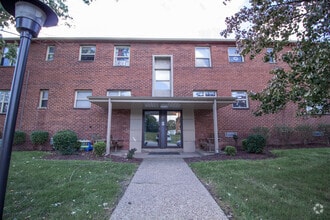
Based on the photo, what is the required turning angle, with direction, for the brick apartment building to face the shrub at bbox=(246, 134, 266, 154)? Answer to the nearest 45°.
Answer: approximately 90° to its left

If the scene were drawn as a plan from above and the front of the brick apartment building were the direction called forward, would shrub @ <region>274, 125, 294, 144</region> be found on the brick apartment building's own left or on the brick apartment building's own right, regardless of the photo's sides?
on the brick apartment building's own left

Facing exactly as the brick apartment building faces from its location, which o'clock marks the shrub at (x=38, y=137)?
The shrub is roughly at 3 o'clock from the brick apartment building.

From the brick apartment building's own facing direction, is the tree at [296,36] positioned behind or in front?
in front

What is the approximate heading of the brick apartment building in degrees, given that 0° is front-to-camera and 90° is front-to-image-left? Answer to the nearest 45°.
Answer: approximately 0°

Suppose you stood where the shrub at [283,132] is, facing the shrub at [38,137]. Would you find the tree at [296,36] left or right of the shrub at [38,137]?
left

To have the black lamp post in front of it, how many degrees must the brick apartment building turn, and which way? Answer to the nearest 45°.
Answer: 0° — it already faces it

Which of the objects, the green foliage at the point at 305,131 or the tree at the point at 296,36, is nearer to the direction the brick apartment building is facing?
the tree

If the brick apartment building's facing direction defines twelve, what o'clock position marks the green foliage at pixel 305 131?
The green foliage is roughly at 9 o'clock from the brick apartment building.

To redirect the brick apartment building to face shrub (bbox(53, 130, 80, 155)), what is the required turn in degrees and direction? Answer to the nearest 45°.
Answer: approximately 45° to its right
